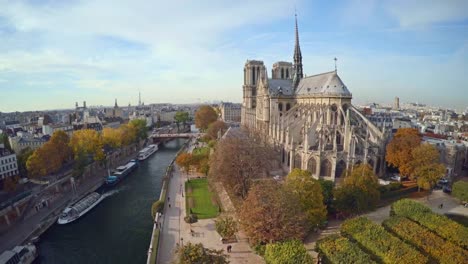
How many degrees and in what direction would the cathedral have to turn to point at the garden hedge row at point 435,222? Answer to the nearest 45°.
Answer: approximately 135° to its left

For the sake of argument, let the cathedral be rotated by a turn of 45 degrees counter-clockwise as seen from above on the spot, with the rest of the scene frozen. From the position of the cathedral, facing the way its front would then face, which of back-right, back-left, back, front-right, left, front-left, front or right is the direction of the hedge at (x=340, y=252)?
left

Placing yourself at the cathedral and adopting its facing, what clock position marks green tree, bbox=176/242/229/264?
The green tree is roughly at 8 o'clock from the cathedral.

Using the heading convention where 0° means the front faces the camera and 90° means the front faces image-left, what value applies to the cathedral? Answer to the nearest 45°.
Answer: approximately 135°
